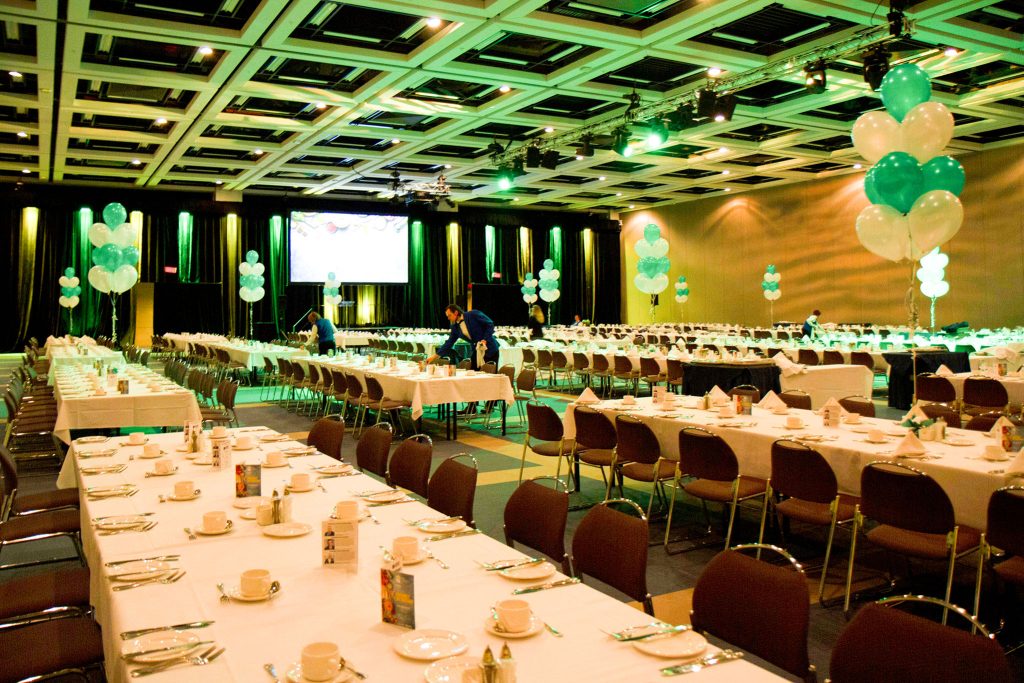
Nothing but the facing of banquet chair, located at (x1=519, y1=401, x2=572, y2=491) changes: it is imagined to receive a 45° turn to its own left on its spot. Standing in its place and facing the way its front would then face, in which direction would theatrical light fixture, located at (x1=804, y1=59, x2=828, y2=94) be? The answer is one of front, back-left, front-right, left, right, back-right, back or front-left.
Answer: front-right

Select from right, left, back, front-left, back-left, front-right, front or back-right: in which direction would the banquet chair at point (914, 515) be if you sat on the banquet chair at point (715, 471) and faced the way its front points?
right

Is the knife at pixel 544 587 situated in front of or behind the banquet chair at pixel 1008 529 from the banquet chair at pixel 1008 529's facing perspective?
behind

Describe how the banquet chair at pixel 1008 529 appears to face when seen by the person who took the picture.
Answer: facing away from the viewer and to the right of the viewer

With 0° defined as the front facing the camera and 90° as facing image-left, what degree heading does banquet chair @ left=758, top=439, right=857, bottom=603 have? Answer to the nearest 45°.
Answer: approximately 225°

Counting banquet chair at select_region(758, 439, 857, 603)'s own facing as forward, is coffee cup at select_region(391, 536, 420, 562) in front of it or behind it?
behind

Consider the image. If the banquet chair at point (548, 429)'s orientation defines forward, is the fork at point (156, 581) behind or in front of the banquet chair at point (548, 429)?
behind

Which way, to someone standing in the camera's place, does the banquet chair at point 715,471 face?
facing away from the viewer and to the right of the viewer

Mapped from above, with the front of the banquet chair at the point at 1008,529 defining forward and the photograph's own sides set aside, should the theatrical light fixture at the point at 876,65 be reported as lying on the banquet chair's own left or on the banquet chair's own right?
on the banquet chair's own left

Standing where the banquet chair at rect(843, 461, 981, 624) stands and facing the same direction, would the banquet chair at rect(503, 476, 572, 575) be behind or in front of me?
behind

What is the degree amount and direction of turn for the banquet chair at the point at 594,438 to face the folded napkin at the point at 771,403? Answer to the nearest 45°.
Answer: approximately 45° to its right

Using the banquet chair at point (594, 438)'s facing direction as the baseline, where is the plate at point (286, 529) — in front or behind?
behind

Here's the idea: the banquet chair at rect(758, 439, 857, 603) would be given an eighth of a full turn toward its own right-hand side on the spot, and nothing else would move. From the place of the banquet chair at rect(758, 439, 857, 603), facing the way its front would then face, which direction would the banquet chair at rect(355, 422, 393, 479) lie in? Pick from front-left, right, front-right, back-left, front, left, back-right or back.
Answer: back

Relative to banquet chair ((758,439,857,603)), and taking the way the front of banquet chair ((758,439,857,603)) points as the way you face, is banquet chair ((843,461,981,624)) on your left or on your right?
on your right
